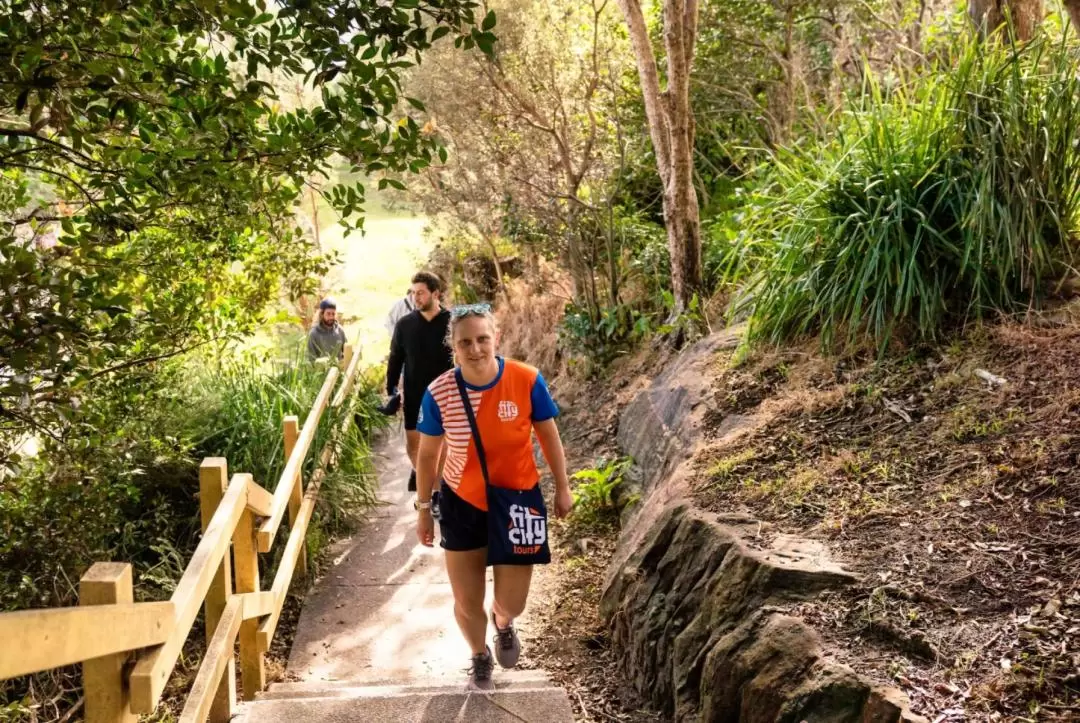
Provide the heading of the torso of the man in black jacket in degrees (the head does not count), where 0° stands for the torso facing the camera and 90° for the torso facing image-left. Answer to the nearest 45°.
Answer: approximately 0°

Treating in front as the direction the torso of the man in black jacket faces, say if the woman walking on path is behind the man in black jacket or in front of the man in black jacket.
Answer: in front

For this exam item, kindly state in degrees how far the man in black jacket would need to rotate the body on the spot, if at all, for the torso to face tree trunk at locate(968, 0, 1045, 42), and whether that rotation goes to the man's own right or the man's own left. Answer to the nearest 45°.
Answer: approximately 90° to the man's own left

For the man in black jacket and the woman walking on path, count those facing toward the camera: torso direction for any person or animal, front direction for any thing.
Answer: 2

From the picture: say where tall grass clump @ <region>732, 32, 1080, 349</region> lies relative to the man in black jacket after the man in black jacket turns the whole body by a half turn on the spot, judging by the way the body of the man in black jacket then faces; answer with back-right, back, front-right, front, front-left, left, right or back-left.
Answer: back-right

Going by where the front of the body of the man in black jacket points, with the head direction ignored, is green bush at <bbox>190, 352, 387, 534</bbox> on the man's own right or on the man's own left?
on the man's own right

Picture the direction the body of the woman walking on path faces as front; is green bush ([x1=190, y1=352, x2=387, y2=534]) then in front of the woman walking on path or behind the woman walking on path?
behind
